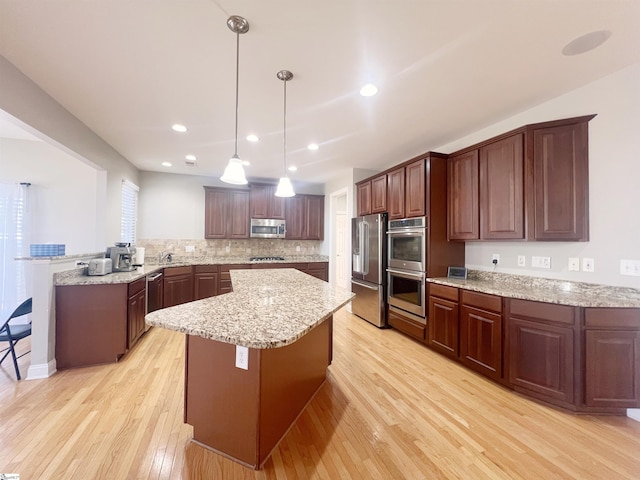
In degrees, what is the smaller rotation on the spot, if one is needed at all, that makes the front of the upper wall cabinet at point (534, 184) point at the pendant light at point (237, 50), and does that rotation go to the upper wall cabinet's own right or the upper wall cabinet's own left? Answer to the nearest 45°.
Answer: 0° — it already faces it

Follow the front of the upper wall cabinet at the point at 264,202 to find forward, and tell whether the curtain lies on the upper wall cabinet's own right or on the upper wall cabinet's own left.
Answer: on the upper wall cabinet's own right

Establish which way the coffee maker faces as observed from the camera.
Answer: facing the viewer and to the right of the viewer

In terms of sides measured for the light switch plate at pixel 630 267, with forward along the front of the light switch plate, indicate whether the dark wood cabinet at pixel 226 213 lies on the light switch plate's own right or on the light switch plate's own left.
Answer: on the light switch plate's own right

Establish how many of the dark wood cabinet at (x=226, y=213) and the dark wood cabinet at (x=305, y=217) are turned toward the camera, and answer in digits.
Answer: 2

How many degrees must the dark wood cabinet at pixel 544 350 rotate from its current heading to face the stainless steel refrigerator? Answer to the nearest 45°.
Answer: approximately 45° to its right

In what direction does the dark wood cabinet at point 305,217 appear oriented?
toward the camera

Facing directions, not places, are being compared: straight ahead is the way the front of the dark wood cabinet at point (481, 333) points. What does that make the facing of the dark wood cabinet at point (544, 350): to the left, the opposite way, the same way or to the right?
the same way

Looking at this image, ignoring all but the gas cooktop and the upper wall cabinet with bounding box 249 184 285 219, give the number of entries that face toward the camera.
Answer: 2

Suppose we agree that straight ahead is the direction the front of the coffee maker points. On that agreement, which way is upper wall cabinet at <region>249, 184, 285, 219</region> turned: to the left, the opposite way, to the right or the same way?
to the right

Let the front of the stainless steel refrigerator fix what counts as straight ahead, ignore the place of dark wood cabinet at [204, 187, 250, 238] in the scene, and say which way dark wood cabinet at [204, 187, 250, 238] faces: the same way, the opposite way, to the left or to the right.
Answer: to the left

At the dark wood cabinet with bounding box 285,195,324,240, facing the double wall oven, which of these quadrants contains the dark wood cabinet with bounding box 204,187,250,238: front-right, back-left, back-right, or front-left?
back-right

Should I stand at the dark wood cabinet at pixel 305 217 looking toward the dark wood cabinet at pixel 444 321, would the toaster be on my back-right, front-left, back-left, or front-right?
front-right

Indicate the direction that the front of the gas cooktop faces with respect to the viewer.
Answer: facing the viewer

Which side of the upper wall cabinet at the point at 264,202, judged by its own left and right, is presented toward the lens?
front

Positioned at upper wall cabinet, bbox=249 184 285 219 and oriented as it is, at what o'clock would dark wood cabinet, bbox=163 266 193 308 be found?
The dark wood cabinet is roughly at 2 o'clock from the upper wall cabinet.
